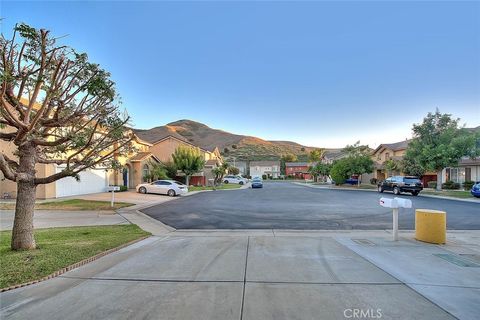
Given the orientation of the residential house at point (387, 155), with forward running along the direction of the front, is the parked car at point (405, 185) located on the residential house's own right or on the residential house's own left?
on the residential house's own left

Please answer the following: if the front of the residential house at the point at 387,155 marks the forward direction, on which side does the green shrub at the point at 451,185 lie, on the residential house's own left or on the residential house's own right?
on the residential house's own left

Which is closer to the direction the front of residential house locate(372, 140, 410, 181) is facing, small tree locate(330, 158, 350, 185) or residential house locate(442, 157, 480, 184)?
the small tree

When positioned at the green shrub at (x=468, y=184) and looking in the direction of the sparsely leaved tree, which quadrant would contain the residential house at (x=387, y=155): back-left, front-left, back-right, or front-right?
back-right

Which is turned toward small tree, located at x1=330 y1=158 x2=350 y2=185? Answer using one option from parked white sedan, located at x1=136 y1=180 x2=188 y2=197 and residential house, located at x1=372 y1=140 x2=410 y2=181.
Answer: the residential house
